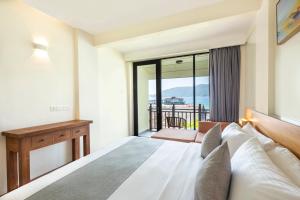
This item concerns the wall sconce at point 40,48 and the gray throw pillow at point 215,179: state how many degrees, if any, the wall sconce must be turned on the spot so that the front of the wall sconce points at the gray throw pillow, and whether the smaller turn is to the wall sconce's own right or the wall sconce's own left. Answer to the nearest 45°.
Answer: approximately 45° to the wall sconce's own right

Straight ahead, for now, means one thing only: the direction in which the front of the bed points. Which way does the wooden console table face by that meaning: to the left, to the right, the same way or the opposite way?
the opposite way

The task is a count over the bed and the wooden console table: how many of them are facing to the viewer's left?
1

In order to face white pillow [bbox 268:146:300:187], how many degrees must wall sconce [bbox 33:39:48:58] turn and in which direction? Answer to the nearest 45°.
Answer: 0° — it already faces it

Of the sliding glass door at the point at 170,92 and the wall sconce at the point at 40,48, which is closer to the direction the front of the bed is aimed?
the wall sconce

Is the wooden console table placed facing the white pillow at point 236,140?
yes

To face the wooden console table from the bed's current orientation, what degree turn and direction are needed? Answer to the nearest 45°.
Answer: approximately 45° to its right

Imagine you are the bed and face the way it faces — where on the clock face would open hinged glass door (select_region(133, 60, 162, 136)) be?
The open hinged glass door is roughly at 3 o'clock from the bed.

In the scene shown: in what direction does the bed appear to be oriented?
to the viewer's left

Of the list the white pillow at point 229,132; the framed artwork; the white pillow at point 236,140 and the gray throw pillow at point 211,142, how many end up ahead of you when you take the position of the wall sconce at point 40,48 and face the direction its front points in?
4

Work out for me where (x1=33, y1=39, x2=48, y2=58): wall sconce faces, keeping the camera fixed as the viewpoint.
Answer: facing the viewer and to the right of the viewer

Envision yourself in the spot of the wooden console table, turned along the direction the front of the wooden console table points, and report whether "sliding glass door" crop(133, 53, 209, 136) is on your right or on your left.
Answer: on your left

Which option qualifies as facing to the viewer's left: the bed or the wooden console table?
the bed

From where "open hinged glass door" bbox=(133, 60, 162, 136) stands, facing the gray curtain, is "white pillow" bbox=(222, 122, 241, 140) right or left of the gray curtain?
right

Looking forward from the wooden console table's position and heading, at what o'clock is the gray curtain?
The gray curtain is roughly at 11 o'clock from the wooden console table.

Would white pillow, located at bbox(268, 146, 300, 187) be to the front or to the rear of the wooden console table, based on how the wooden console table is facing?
to the front
